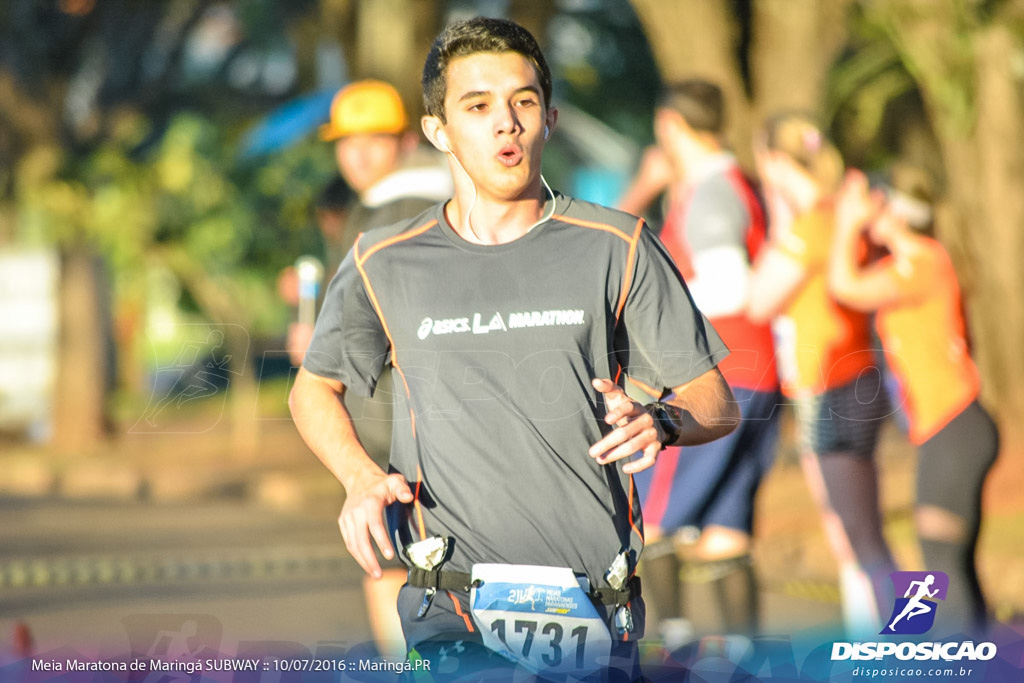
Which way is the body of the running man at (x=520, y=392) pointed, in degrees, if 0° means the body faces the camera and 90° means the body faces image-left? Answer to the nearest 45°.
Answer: approximately 0°

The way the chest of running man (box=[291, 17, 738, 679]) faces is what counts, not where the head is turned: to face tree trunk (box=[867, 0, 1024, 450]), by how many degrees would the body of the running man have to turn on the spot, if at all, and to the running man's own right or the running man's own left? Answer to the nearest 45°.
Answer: approximately 135° to the running man's own left

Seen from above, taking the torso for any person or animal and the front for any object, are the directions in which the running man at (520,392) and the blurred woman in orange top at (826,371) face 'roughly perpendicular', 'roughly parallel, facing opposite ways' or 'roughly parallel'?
roughly perpendicular

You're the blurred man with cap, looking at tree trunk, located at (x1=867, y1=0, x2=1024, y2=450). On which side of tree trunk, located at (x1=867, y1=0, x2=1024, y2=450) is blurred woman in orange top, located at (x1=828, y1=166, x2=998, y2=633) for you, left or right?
right

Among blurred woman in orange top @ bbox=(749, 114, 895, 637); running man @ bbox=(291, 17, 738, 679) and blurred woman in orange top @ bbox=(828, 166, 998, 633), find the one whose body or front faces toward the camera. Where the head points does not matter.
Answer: the running man
